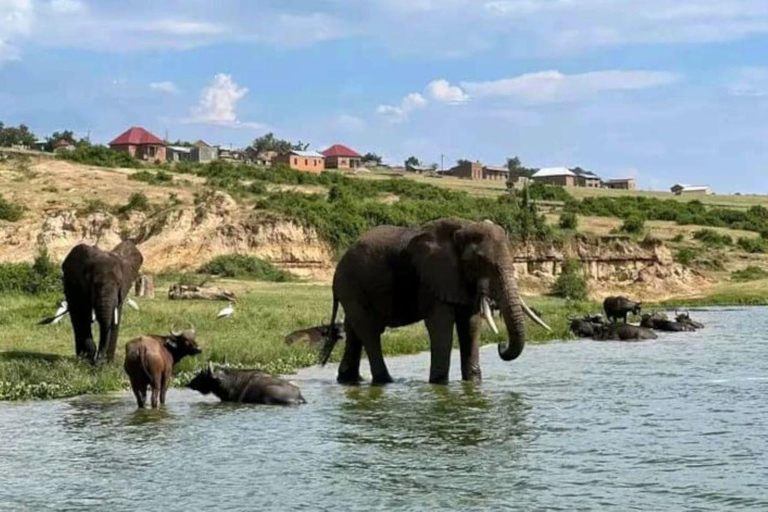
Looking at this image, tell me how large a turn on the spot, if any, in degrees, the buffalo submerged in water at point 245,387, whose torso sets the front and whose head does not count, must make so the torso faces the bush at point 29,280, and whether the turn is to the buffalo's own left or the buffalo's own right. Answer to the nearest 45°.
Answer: approximately 90° to the buffalo's own right

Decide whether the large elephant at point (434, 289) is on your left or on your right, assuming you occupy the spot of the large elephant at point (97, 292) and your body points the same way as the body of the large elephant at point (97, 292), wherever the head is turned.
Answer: on your left

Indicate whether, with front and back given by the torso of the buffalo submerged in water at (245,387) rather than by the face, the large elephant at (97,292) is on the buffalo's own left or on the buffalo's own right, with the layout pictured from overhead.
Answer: on the buffalo's own right

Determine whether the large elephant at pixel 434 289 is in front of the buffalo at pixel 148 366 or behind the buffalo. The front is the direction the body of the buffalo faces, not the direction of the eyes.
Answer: in front

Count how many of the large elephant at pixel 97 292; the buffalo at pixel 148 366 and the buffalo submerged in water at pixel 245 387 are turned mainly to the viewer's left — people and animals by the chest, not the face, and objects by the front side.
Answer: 1

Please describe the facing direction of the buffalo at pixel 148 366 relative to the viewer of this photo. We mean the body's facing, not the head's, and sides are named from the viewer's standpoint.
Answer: facing away from the viewer and to the right of the viewer

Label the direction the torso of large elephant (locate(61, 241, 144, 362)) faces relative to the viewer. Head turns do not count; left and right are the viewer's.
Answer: facing the viewer

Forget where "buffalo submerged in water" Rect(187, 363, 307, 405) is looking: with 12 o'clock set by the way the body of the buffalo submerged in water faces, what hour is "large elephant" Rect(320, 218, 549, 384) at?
The large elephant is roughly at 5 o'clock from the buffalo submerged in water.

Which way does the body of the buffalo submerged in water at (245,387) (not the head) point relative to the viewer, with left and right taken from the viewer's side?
facing to the left of the viewer

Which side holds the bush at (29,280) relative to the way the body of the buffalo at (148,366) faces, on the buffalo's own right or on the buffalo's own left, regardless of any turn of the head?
on the buffalo's own left

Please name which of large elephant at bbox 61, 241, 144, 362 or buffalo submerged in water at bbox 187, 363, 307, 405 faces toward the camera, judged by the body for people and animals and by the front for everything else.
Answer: the large elephant

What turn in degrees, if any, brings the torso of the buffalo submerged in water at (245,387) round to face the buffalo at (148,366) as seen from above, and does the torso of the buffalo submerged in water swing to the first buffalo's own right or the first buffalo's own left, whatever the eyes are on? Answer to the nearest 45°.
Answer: approximately 45° to the first buffalo's own left

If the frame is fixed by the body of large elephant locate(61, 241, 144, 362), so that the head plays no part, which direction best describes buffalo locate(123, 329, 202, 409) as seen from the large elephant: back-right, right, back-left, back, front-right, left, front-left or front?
front

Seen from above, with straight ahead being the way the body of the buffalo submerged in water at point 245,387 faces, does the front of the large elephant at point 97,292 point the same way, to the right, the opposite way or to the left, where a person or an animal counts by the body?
to the left
